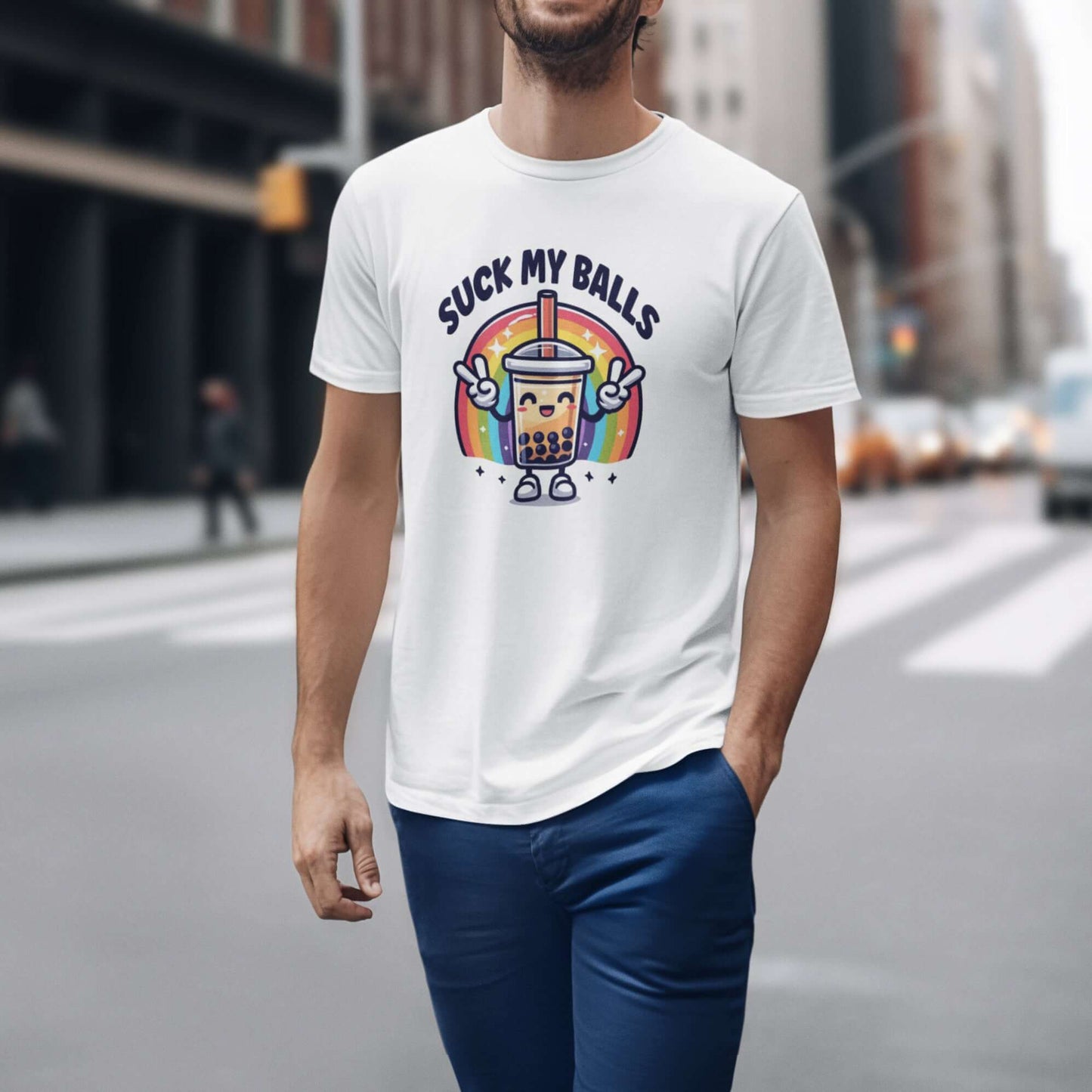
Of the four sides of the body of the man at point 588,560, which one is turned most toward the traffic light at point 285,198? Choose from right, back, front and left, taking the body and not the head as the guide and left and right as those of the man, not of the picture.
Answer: back

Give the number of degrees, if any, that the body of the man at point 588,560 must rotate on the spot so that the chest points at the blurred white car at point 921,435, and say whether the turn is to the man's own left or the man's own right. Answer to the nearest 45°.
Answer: approximately 180°

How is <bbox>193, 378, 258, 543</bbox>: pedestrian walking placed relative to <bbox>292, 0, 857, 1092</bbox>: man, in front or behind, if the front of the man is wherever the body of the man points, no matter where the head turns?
behind

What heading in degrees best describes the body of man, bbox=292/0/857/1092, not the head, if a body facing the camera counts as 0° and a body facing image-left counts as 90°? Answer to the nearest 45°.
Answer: approximately 0°

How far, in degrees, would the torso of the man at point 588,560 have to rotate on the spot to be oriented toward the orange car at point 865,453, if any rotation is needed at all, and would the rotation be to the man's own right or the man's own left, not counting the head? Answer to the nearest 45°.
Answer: approximately 180°

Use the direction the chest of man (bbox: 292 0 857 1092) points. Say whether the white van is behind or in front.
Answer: behind

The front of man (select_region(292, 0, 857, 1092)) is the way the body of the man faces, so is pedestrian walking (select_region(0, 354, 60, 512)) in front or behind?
behind
